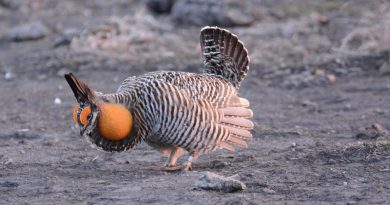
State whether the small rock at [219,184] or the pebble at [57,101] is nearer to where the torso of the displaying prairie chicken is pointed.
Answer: the pebble

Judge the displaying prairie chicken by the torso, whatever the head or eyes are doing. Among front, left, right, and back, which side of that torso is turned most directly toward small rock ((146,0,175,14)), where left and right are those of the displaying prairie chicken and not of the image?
right

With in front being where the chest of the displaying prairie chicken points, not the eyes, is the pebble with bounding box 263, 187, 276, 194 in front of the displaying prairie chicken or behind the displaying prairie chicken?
behind

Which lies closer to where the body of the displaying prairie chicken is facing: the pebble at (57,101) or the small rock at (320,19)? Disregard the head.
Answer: the pebble

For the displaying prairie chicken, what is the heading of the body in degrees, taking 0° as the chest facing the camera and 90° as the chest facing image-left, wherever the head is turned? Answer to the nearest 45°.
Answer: approximately 90°
